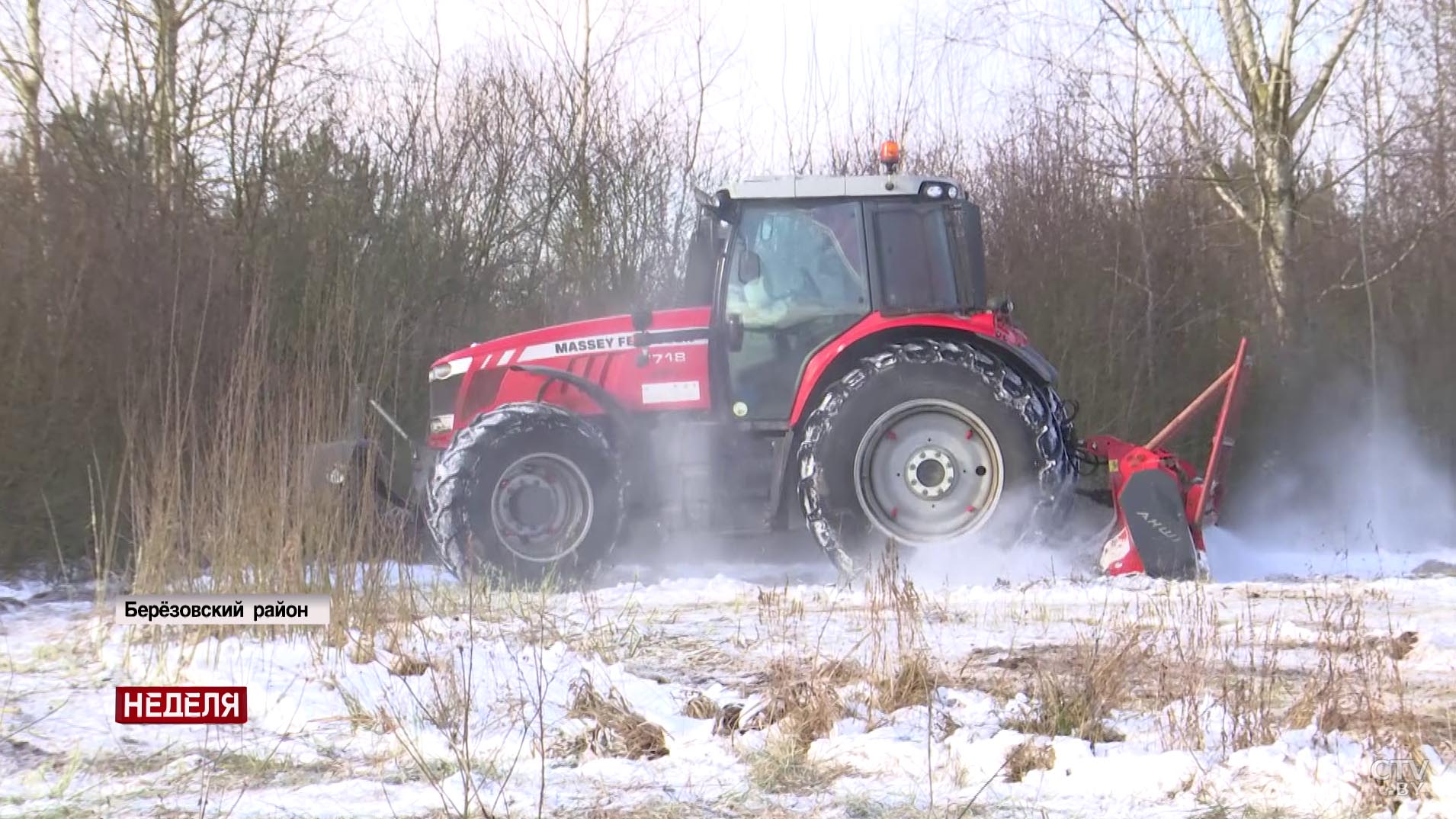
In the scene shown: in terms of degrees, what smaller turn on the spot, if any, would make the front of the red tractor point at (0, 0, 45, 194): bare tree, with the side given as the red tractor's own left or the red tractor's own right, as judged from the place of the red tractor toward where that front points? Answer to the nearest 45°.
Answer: approximately 45° to the red tractor's own right

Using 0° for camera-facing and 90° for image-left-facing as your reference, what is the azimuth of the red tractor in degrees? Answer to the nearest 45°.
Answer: approximately 90°
